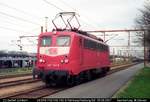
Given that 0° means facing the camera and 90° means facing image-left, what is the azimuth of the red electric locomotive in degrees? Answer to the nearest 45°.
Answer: approximately 45°
